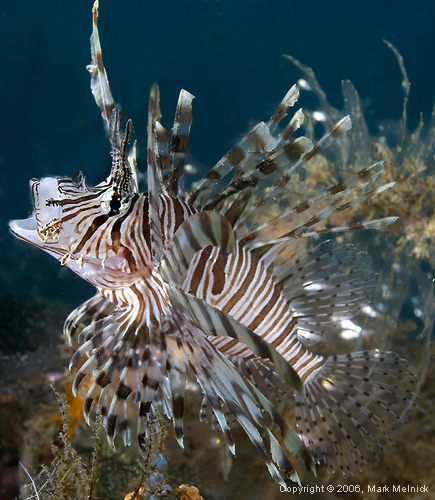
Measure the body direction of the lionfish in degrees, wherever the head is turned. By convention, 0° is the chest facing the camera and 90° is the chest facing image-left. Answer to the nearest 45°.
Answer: approximately 90°
